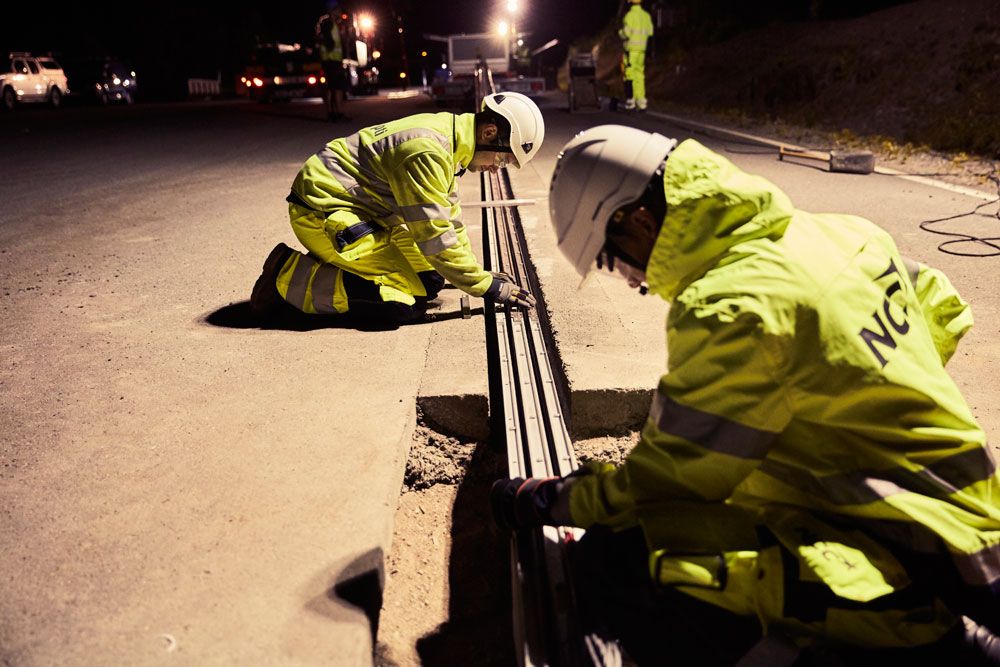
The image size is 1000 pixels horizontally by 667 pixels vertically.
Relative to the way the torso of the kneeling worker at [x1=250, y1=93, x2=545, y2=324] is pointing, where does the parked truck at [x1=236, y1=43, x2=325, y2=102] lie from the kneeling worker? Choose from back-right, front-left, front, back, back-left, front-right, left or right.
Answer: left

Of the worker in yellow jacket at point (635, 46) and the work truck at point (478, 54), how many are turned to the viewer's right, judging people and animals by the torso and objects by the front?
0

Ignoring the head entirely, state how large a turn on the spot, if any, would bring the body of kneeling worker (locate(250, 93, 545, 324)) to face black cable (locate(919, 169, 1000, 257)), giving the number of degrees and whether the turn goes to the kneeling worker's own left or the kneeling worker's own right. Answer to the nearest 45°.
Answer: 0° — they already face it

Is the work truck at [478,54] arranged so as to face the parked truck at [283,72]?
no

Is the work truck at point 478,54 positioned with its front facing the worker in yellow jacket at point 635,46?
no

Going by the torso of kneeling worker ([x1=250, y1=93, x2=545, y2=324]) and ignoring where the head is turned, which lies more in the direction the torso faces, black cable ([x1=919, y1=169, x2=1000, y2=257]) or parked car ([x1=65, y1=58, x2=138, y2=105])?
the black cable

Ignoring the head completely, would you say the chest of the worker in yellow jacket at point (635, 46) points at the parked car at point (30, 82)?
no

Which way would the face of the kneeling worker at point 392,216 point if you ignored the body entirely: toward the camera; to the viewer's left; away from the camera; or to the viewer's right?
to the viewer's right

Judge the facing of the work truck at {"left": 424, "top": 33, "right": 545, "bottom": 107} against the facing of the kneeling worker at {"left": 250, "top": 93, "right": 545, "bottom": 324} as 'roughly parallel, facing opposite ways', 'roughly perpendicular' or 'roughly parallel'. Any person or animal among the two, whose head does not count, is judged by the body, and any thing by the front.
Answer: roughly perpendicular

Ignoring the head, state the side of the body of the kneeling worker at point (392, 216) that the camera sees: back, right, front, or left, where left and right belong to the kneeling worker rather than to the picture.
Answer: right
